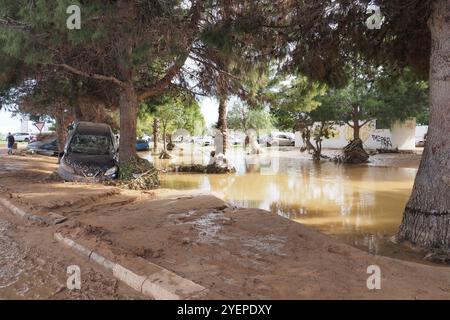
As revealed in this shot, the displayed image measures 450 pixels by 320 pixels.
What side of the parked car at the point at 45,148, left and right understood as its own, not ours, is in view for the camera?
left

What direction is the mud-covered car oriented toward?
toward the camera

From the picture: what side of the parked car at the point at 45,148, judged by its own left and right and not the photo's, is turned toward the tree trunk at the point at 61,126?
left

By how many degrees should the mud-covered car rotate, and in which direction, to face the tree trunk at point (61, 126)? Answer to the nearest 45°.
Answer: approximately 180°

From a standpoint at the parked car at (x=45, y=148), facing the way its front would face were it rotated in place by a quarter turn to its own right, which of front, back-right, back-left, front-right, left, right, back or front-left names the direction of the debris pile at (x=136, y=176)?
back

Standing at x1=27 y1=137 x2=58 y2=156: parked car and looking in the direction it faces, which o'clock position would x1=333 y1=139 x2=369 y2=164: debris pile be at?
The debris pile is roughly at 7 o'clock from the parked car.

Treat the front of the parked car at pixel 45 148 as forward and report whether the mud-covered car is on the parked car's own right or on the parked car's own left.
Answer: on the parked car's own left

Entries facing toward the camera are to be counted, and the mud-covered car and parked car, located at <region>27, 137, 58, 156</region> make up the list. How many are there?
1

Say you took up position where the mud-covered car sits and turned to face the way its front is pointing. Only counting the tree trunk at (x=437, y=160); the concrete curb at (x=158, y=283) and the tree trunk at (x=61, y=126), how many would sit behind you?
1

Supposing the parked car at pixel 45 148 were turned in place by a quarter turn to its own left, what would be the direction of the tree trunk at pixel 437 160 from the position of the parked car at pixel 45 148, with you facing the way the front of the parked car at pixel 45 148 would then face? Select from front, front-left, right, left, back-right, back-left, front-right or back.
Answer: front

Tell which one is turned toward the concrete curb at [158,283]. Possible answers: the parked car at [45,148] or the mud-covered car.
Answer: the mud-covered car

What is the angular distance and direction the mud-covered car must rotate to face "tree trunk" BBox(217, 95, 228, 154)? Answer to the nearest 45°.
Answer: approximately 135° to its left

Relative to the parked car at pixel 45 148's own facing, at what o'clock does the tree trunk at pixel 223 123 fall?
The tree trunk is roughly at 8 o'clock from the parked car.

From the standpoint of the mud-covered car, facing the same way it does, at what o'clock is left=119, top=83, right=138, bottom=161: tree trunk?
The tree trunk is roughly at 9 o'clock from the mud-covered car.

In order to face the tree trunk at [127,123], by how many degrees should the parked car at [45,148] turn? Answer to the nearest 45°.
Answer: approximately 90° to its left

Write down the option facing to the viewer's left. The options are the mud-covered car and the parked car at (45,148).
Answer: the parked car

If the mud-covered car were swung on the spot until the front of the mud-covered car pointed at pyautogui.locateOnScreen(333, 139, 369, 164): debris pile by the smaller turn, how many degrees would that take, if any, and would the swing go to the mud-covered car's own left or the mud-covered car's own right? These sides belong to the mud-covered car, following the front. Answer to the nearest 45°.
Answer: approximately 135° to the mud-covered car's own left
